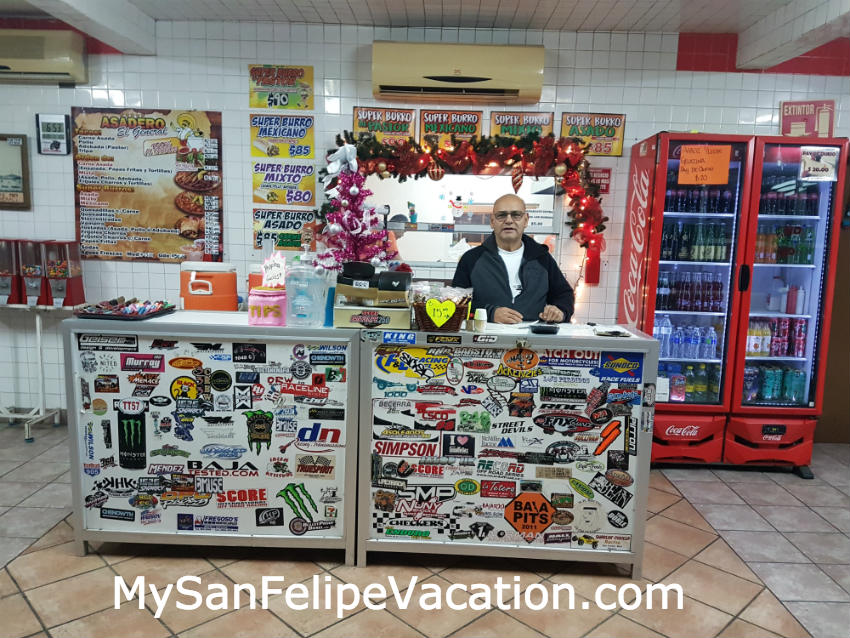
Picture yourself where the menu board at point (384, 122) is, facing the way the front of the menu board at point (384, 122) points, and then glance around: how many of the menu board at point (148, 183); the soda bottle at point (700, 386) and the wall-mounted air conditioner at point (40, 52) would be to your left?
1

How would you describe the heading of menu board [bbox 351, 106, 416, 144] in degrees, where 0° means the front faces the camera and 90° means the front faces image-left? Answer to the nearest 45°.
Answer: approximately 0°

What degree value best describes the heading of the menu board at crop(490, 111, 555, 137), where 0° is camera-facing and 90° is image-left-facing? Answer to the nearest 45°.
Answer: approximately 0°

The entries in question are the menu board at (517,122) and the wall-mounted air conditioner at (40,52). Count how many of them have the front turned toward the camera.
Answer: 2

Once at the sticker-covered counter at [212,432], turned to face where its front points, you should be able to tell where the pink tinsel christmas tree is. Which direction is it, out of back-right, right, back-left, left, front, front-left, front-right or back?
back-left

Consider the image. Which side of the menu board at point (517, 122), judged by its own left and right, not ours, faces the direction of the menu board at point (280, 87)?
right

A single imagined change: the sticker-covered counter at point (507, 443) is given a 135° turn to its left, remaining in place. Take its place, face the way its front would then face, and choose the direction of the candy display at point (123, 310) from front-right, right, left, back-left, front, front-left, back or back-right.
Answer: back-left

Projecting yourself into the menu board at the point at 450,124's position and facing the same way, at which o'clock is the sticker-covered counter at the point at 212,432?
The sticker-covered counter is roughly at 1 o'clock from the menu board.

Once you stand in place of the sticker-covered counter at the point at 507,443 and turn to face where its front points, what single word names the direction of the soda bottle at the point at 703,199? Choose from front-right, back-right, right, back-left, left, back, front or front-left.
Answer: back-left
